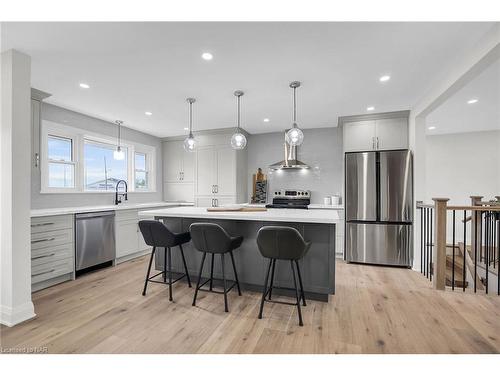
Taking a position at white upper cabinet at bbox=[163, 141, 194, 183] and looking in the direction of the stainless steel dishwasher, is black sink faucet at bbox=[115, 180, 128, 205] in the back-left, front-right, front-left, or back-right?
front-right

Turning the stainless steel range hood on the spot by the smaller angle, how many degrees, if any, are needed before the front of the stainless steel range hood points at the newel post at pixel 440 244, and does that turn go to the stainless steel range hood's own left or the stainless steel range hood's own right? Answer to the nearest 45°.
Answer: approximately 45° to the stainless steel range hood's own left

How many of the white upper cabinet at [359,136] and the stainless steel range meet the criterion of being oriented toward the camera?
2

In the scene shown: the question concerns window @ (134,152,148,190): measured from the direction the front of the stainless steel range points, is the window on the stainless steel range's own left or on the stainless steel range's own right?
on the stainless steel range's own right

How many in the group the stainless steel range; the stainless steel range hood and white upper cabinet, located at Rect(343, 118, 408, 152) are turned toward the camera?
3

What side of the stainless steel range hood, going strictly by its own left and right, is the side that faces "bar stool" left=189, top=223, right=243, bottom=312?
front

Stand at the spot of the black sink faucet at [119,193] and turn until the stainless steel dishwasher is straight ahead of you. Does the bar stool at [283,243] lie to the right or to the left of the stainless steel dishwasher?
left

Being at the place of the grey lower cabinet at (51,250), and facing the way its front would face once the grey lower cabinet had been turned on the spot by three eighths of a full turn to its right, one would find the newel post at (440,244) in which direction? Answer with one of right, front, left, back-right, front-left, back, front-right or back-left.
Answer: back-left

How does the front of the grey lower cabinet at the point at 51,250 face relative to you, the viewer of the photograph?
facing the viewer and to the right of the viewer

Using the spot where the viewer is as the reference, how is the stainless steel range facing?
facing the viewer

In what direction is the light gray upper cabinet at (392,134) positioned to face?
toward the camera

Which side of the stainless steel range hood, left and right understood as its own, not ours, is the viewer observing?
front

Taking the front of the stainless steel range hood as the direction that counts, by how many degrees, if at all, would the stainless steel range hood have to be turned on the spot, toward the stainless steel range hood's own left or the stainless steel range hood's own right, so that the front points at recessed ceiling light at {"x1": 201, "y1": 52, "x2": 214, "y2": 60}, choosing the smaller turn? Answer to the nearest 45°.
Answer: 0° — it already faces it

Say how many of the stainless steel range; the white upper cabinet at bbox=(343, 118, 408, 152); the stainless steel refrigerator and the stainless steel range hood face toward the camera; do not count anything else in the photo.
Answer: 4

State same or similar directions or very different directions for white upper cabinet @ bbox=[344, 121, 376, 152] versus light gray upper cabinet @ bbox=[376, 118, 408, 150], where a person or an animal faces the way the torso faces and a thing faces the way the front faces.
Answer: same or similar directions

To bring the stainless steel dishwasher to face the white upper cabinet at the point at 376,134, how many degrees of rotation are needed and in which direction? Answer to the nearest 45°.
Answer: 0° — it already faces it

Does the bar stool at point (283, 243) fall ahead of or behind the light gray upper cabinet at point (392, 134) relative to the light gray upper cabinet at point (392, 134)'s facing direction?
ahead

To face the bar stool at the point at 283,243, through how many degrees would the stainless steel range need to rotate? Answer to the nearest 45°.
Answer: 0° — it already faces it

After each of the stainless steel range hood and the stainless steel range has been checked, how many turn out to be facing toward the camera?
2
